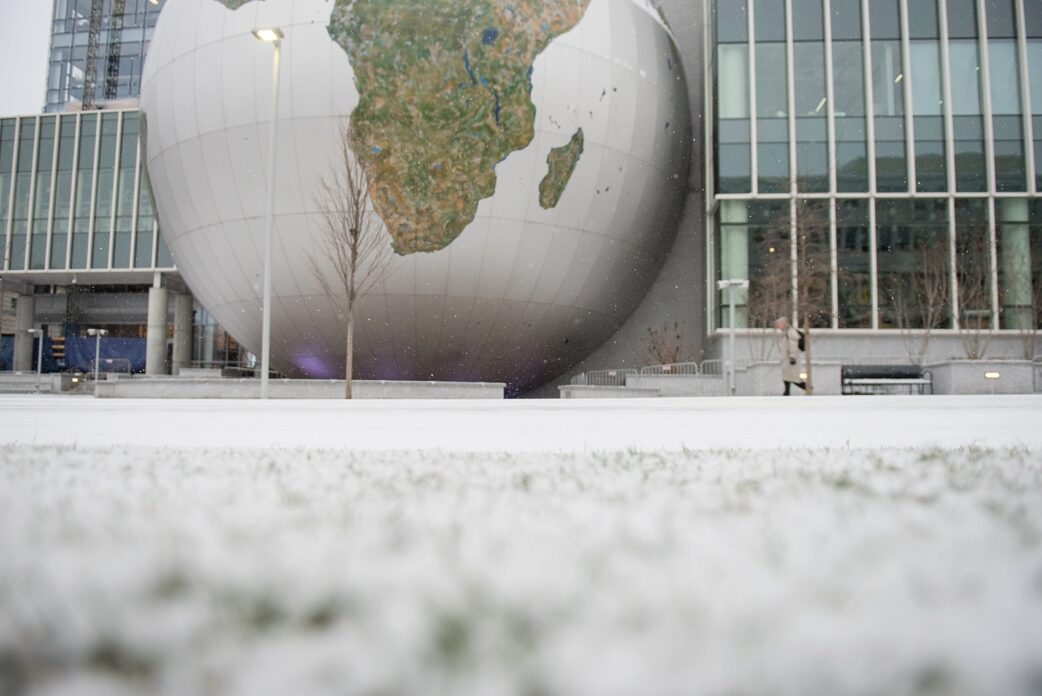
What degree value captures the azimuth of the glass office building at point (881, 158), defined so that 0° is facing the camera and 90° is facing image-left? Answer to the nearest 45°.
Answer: approximately 0°

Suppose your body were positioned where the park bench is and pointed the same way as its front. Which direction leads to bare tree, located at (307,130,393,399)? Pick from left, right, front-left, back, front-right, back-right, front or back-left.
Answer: front-right

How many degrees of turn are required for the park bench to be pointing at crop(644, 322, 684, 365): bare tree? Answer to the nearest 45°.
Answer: approximately 135° to its right

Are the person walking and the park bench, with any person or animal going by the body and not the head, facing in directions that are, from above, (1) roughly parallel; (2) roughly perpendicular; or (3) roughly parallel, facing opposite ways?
roughly perpendicular

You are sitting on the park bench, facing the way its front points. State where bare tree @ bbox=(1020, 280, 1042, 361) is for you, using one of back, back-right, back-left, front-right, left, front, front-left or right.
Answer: back-left
